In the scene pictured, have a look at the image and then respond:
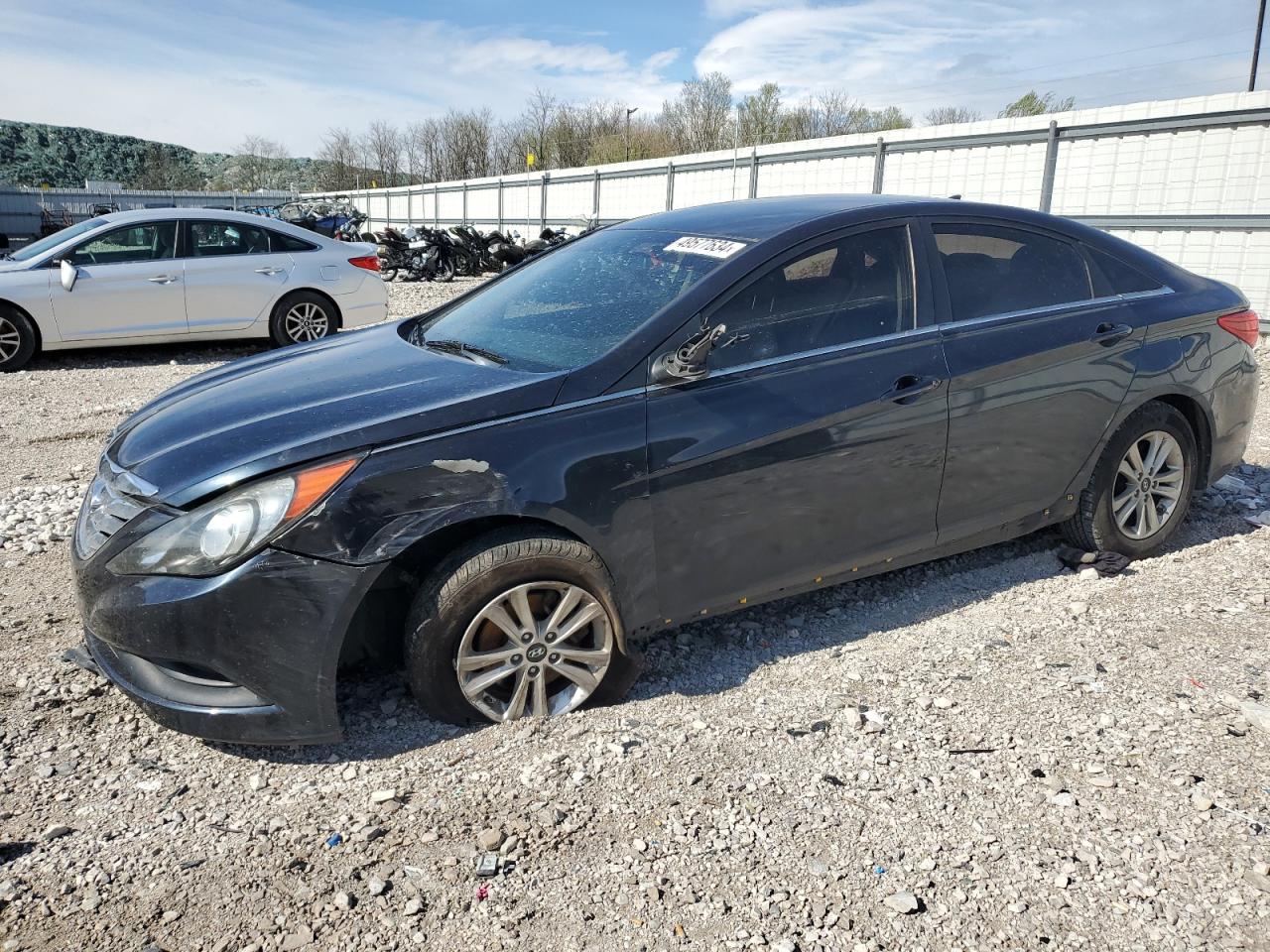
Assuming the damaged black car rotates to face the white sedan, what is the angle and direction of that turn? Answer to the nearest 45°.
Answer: approximately 90° to its right

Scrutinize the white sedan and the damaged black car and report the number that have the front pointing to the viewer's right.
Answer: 0

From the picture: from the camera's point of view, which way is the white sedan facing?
to the viewer's left

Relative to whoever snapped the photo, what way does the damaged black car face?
facing the viewer and to the left of the viewer

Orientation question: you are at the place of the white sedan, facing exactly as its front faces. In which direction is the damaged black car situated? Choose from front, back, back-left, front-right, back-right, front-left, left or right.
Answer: left

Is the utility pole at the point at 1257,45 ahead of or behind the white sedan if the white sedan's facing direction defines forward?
behind

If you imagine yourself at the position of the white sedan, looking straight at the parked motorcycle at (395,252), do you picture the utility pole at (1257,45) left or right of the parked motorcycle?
right

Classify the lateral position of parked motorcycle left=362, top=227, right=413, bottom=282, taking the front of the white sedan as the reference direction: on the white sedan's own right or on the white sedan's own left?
on the white sedan's own right
